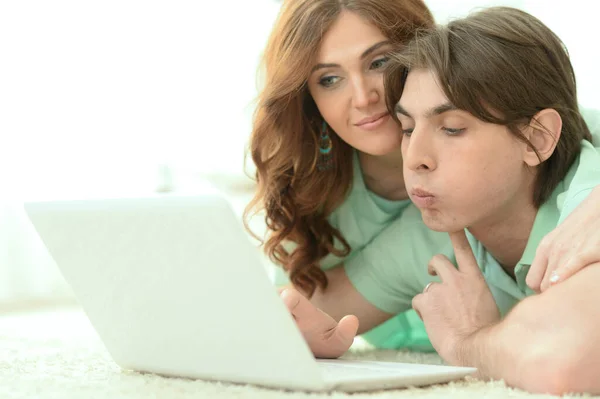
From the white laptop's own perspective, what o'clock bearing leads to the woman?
The woman is roughly at 11 o'clock from the white laptop.

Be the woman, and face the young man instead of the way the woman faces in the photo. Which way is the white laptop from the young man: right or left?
right

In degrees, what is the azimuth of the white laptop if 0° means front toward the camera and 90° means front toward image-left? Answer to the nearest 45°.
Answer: approximately 225°

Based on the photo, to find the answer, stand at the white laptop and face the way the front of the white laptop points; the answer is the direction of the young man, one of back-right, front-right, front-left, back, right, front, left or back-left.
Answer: front
